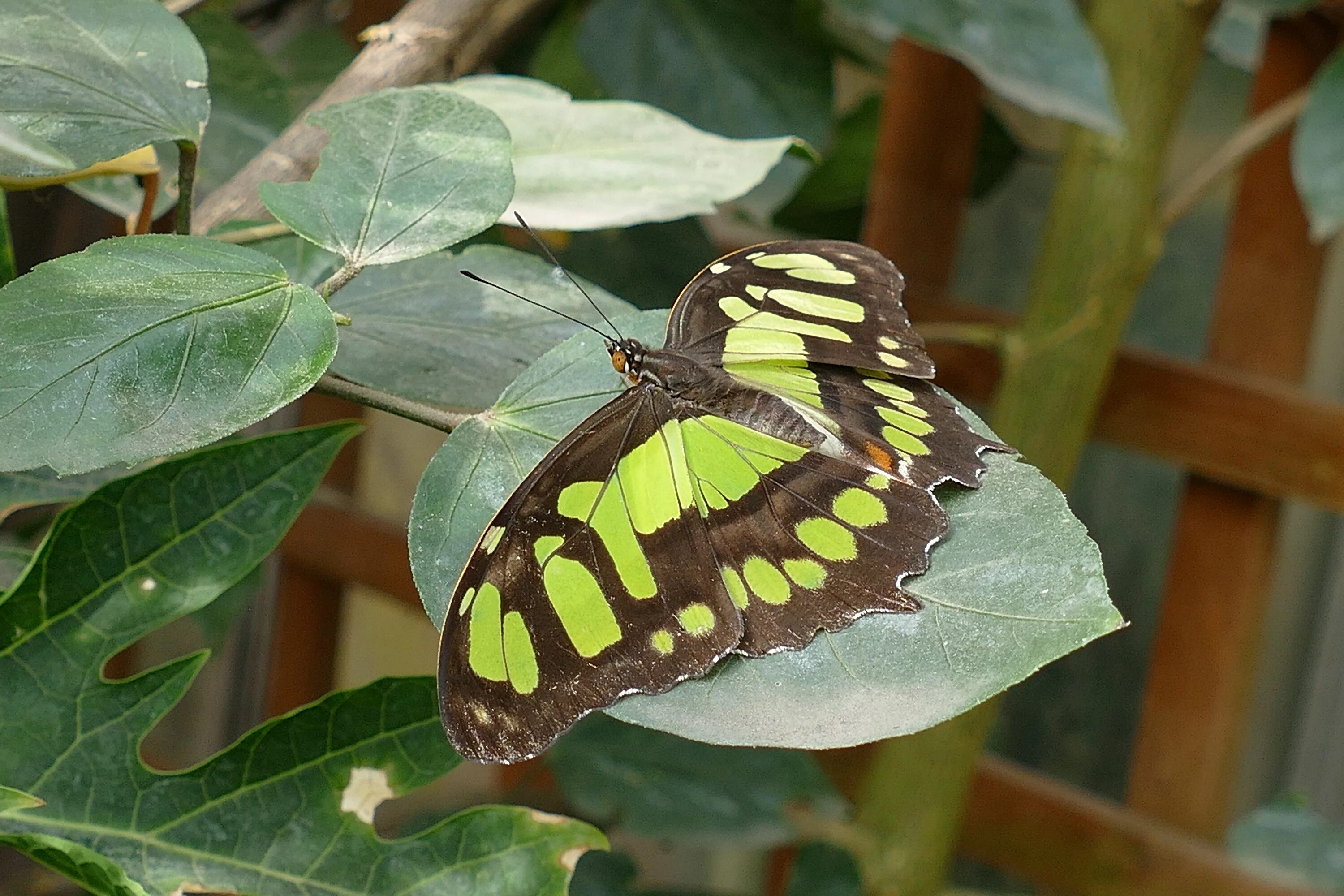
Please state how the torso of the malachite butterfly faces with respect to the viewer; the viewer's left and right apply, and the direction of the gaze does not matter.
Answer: facing away from the viewer and to the left of the viewer
